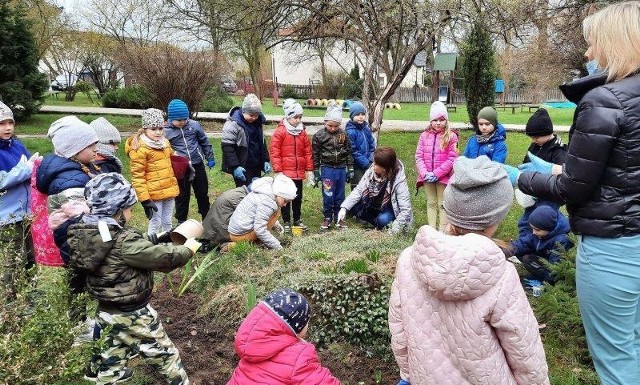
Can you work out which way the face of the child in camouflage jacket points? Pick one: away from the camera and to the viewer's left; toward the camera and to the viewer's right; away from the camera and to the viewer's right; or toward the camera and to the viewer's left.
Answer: away from the camera and to the viewer's right

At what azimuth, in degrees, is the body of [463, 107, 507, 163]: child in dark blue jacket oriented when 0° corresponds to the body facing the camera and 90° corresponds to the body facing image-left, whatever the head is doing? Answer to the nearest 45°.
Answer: approximately 45°

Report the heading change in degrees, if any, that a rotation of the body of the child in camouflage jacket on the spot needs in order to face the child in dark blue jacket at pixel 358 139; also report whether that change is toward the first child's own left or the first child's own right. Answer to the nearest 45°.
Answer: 0° — they already face them

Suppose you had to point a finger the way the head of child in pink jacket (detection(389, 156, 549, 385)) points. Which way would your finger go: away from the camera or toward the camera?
away from the camera

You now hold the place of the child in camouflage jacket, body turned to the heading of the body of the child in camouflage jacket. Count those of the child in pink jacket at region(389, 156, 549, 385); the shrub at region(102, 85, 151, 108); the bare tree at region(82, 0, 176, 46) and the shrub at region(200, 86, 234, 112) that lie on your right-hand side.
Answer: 1

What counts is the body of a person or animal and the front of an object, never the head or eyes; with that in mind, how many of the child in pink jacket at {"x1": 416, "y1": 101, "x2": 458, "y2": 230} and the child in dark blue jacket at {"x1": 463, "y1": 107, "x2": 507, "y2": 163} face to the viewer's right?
0

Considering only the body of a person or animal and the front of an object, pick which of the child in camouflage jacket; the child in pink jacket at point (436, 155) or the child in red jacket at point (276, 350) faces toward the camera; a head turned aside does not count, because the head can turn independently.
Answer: the child in pink jacket

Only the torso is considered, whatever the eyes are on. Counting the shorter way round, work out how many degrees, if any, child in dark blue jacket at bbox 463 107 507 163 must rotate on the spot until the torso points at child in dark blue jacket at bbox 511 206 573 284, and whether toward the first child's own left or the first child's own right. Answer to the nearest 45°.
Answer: approximately 45° to the first child's own left

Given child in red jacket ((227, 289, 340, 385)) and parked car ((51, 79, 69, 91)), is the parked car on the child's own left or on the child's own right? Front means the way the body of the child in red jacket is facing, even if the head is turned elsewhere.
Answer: on the child's own left

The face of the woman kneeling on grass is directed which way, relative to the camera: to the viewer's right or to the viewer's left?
to the viewer's left

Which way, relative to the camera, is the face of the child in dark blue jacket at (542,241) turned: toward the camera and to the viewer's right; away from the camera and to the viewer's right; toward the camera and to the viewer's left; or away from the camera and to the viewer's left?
toward the camera and to the viewer's left

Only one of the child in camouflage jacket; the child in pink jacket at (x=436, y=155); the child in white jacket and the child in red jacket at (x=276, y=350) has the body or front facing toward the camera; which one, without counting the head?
the child in pink jacket

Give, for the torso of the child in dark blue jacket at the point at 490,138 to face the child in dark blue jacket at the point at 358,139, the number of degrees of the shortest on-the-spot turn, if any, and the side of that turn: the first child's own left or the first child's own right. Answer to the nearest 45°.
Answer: approximately 45° to the first child's own right

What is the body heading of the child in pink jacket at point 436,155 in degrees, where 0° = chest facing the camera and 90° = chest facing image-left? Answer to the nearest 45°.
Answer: approximately 0°
